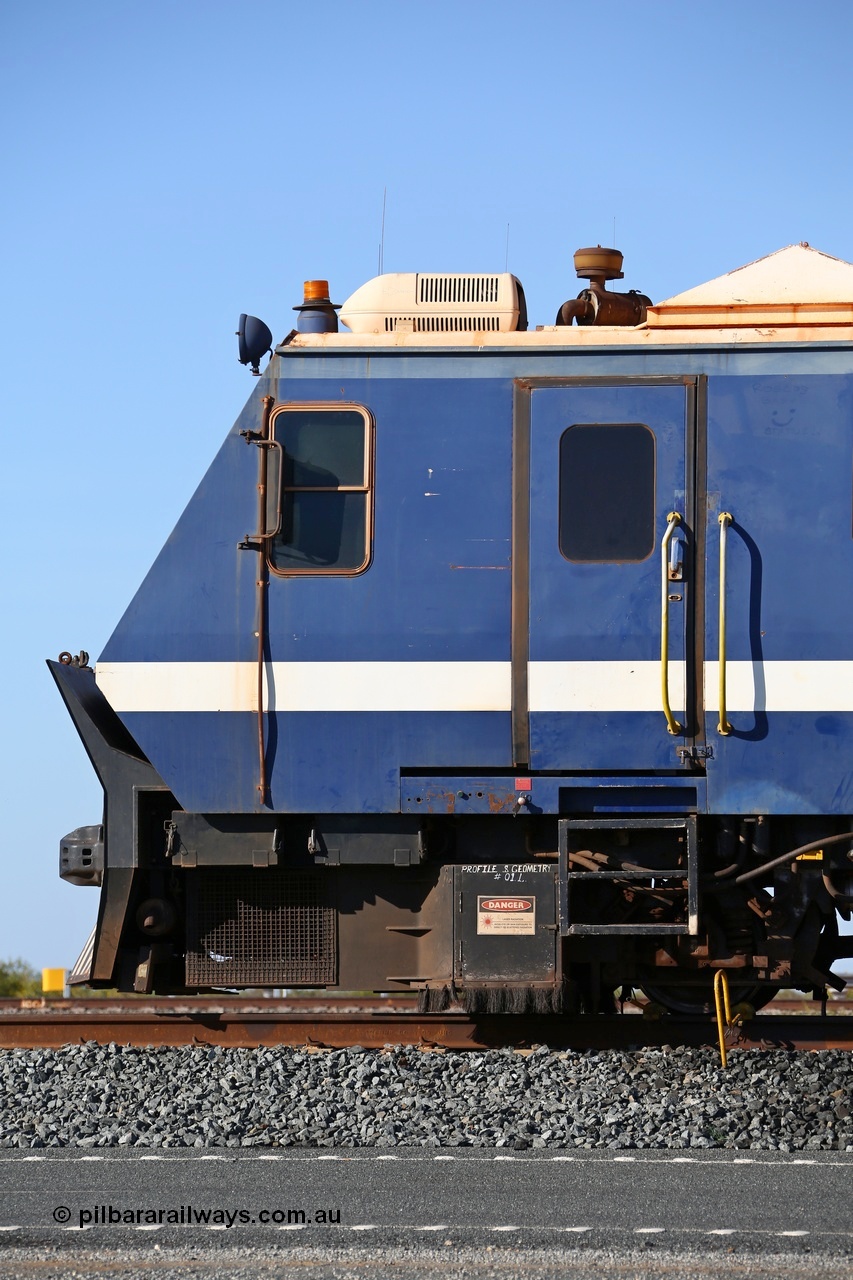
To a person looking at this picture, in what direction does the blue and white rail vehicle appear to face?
facing to the left of the viewer
